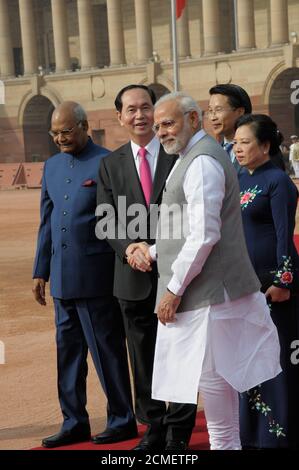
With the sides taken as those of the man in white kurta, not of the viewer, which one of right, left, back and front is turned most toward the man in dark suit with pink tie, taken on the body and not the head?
right

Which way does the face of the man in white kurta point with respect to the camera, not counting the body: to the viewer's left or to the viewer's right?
to the viewer's left
